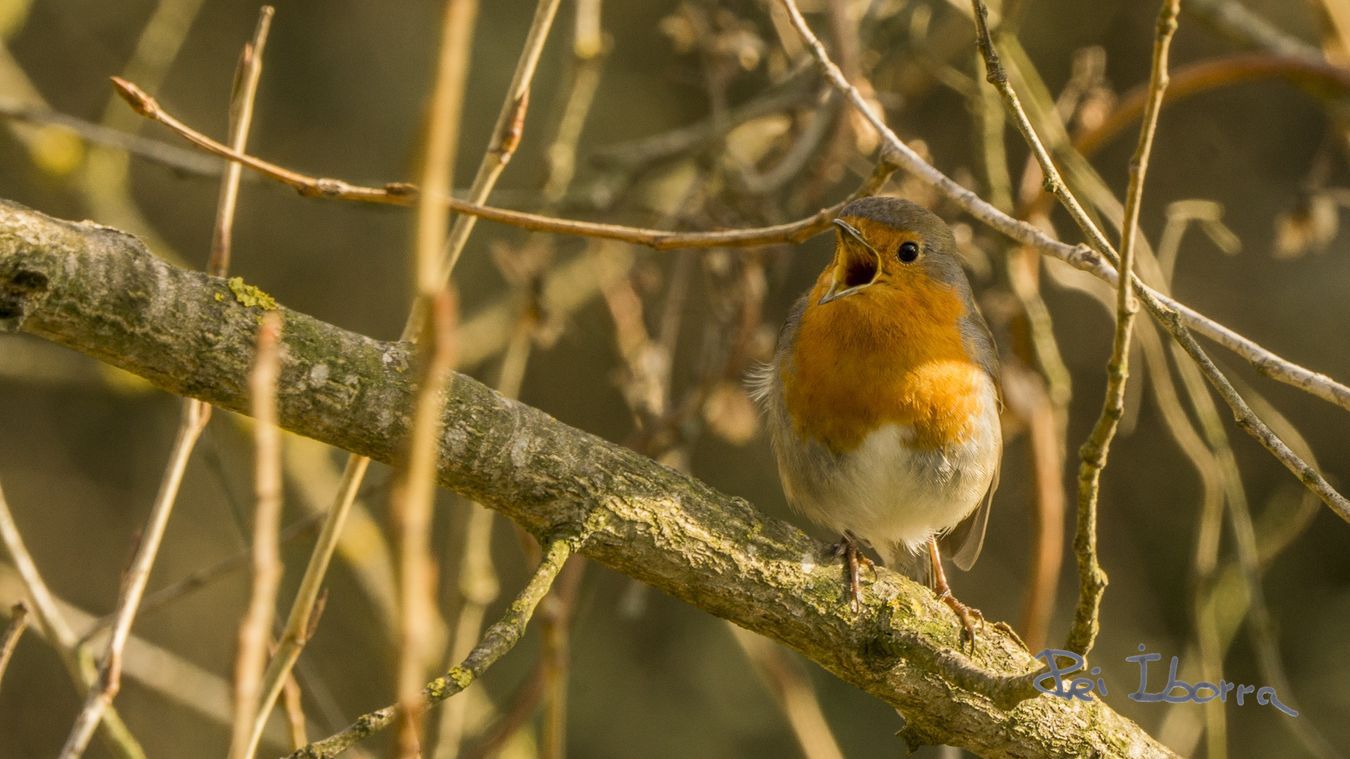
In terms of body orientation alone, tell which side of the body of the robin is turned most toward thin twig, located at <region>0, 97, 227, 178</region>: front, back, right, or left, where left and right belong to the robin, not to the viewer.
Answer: right

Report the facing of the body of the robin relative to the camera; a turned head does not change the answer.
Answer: toward the camera

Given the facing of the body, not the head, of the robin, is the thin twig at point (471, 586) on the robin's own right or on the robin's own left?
on the robin's own right

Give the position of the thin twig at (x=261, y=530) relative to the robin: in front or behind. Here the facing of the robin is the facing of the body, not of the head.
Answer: in front

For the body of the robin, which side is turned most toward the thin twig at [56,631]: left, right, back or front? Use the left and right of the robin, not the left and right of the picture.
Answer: right
